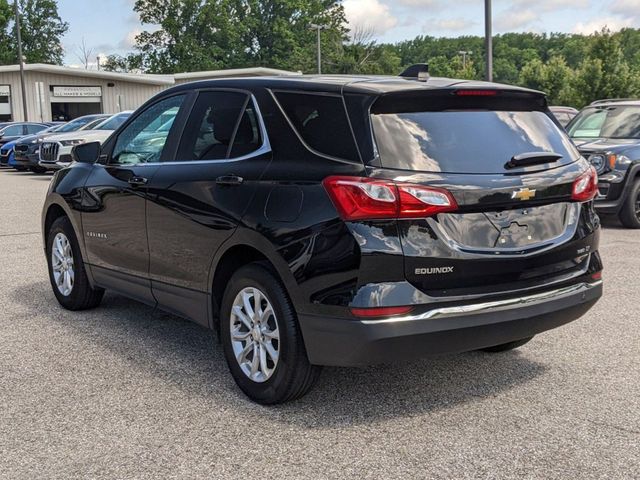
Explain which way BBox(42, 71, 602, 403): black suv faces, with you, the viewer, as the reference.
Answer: facing away from the viewer and to the left of the viewer

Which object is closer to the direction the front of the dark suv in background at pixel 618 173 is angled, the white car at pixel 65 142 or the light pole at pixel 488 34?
the white car

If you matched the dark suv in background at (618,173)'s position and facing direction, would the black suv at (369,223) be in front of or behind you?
in front

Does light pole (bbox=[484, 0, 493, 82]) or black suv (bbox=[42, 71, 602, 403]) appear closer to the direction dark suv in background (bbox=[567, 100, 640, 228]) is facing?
the black suv

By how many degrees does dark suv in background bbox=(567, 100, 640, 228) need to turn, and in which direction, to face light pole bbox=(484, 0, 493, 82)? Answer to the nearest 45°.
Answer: approximately 135° to its right

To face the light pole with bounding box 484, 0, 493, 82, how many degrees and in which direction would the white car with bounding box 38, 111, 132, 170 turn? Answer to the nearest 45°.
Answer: approximately 135° to its left

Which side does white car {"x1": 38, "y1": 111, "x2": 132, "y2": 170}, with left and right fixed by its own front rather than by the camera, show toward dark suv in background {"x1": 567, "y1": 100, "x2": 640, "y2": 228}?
left

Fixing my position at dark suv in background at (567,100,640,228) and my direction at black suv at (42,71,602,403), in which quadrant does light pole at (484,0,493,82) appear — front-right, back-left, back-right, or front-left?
back-right

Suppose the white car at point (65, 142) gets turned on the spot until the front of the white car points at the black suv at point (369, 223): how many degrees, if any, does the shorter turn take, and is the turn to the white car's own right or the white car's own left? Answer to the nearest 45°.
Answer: approximately 45° to the white car's own left

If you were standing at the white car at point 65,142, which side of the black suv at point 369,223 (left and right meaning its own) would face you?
front

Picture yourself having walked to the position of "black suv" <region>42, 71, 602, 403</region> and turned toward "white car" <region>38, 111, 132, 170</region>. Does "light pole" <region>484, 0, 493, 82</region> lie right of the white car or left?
right

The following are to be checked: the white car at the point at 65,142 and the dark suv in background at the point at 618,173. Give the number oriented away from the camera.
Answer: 0

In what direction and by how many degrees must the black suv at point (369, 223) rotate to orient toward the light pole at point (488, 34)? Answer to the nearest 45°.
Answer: approximately 45° to its right
